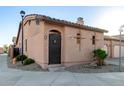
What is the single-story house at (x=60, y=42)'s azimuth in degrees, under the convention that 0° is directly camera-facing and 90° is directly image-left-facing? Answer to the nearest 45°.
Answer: approximately 315°

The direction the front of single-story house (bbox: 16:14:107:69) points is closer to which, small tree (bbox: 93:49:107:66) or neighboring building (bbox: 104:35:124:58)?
the small tree

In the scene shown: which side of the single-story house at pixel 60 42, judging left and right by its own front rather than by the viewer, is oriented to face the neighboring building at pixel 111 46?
left

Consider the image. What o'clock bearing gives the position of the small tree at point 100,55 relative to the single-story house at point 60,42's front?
The small tree is roughly at 10 o'clock from the single-story house.
